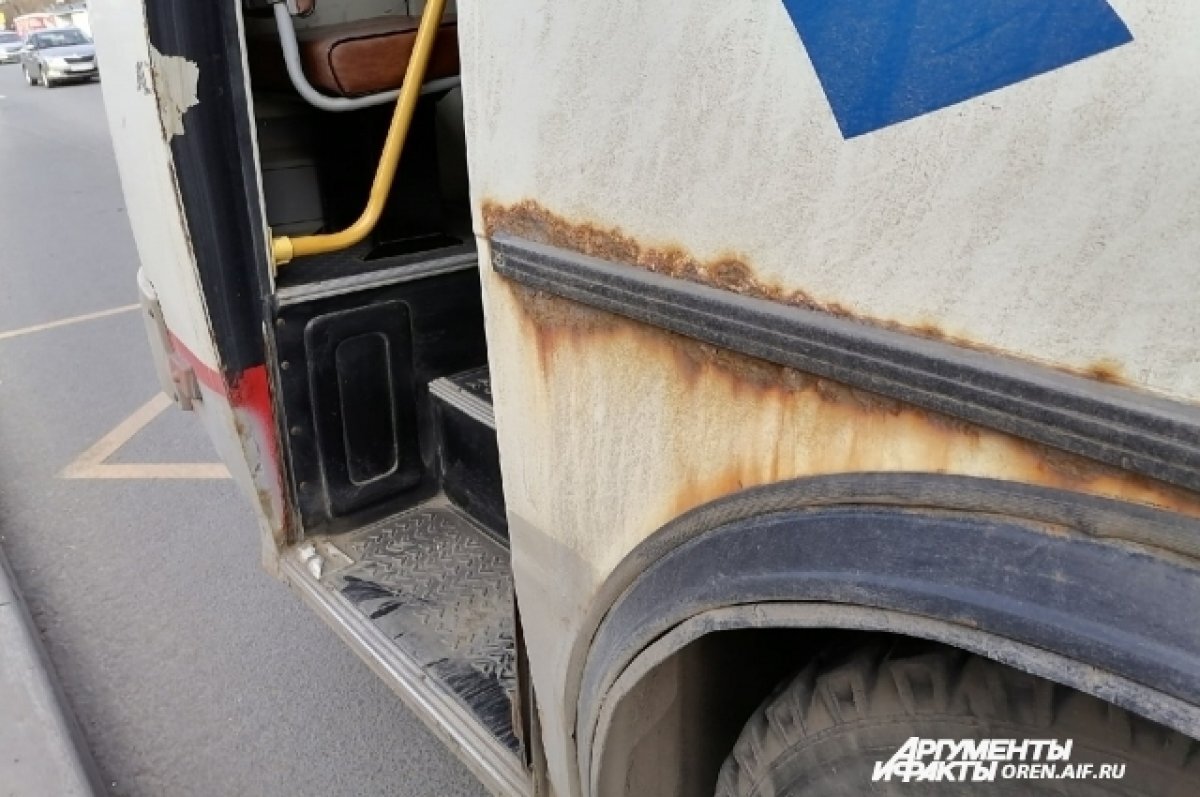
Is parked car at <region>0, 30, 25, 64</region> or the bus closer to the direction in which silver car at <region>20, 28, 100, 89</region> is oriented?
the bus

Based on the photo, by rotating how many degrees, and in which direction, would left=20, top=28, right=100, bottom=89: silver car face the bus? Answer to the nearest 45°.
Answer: approximately 45° to its right
